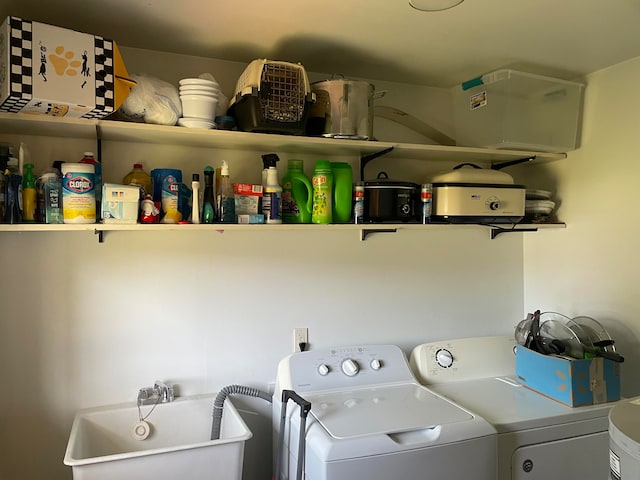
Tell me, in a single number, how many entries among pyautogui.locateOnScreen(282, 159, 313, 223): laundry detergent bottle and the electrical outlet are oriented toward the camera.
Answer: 2

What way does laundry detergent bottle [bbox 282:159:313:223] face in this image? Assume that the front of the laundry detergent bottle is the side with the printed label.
toward the camera

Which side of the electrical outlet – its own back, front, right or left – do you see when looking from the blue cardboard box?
left

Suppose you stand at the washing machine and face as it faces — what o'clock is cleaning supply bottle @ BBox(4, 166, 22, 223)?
The cleaning supply bottle is roughly at 4 o'clock from the washing machine.

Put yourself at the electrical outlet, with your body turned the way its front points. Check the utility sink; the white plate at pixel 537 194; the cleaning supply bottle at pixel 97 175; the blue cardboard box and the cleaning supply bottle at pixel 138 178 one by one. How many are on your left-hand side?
2

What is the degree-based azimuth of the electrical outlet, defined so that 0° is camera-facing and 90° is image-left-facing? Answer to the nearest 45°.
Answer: approximately 0°

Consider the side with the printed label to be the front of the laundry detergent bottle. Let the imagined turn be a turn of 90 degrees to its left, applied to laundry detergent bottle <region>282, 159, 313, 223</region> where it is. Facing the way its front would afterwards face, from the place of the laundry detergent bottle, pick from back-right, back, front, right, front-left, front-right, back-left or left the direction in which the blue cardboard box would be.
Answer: front

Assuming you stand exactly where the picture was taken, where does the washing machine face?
facing the viewer and to the right of the viewer

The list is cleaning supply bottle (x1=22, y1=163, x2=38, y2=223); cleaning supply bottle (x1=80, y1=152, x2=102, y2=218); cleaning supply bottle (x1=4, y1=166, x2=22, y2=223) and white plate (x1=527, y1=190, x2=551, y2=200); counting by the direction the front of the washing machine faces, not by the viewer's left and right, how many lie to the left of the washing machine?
1

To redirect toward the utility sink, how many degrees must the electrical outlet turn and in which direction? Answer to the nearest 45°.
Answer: approximately 45° to its right
